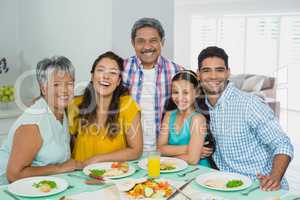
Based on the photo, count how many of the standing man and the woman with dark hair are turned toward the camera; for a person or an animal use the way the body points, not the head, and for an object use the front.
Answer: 2

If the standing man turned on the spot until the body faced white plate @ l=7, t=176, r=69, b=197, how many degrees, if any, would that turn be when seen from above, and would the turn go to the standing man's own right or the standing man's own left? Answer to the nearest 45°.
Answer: approximately 45° to the standing man's own right

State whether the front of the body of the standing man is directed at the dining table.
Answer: yes

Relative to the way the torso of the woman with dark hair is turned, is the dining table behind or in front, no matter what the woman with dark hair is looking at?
in front

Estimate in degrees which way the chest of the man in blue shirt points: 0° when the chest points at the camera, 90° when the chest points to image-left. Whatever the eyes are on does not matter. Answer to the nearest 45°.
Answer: approximately 45°

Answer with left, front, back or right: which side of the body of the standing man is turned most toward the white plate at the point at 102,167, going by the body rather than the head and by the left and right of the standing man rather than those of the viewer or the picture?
front

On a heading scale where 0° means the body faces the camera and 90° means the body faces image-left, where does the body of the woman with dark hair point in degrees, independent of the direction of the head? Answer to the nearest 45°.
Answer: approximately 0°

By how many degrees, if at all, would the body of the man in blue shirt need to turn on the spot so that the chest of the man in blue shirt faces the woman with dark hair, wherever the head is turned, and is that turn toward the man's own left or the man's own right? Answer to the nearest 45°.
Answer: approximately 45° to the man's own right

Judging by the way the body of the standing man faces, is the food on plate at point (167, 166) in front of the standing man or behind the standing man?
in front
